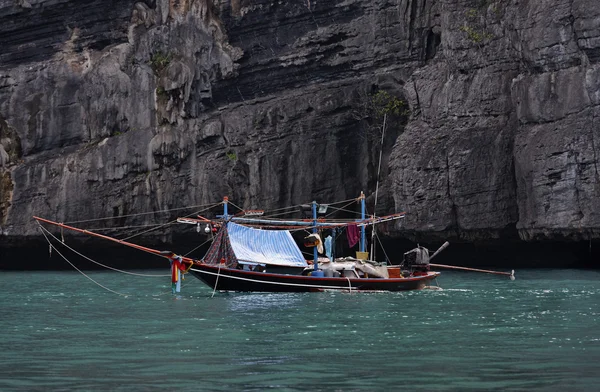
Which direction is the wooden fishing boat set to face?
to the viewer's left
